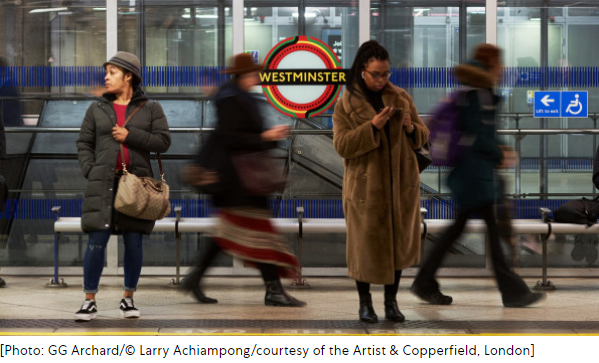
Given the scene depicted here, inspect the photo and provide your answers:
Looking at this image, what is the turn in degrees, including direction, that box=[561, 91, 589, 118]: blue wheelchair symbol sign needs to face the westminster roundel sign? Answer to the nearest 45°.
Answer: approximately 90° to its right

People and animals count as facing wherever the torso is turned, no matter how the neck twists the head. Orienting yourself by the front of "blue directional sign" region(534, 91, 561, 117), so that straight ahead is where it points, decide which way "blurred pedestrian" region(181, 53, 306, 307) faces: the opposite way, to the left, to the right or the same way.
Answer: to the left

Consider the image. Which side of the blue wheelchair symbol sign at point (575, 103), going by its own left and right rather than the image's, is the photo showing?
front

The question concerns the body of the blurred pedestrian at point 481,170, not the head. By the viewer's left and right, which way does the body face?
facing to the right of the viewer

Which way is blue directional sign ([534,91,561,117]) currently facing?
toward the camera

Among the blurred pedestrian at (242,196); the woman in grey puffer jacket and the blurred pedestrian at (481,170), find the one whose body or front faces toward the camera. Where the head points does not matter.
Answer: the woman in grey puffer jacket

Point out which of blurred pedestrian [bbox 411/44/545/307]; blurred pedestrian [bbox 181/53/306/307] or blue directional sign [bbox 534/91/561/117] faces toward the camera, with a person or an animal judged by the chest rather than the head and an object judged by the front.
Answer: the blue directional sign

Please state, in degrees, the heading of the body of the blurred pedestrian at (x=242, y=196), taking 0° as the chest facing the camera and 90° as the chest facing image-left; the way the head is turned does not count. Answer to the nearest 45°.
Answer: approximately 270°

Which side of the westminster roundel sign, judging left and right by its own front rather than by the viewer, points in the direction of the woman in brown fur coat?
front

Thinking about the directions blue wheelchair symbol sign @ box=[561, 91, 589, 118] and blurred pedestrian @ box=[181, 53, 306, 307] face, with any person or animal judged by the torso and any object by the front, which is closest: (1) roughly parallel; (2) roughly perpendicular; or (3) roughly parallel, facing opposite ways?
roughly perpendicular

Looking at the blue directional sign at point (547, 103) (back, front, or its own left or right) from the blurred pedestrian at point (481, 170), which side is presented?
front

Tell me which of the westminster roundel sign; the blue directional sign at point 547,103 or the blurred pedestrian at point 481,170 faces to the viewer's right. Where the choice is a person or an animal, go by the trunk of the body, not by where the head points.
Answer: the blurred pedestrian

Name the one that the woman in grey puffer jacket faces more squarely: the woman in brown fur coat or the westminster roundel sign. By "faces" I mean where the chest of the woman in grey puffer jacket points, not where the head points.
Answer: the woman in brown fur coat

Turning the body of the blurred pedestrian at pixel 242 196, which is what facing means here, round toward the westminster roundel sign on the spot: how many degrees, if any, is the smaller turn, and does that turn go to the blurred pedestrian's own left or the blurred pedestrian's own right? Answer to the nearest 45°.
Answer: approximately 90° to the blurred pedestrian's own left
